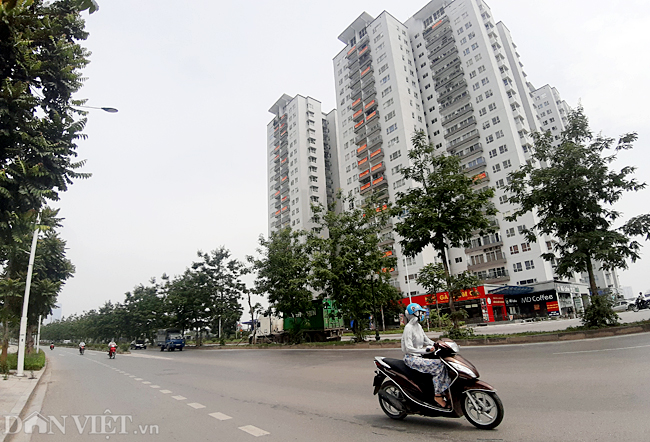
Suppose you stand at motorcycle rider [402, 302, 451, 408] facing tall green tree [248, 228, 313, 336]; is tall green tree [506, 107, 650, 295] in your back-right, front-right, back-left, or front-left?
front-right

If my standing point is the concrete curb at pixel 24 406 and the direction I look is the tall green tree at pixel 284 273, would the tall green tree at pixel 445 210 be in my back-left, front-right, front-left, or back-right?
front-right

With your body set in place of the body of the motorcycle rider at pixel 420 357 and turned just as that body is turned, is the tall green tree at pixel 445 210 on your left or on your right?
on your left

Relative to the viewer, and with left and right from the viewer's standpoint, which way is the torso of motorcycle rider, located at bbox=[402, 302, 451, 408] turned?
facing to the right of the viewer

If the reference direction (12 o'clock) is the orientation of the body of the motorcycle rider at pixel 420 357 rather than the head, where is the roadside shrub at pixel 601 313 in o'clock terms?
The roadside shrub is roughly at 10 o'clock from the motorcycle rider.

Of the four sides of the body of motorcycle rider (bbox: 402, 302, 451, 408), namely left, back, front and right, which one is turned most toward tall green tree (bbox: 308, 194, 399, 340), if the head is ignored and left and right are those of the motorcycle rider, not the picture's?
left

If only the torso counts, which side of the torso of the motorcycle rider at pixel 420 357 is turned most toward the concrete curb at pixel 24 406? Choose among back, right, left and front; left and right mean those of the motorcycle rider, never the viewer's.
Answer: back

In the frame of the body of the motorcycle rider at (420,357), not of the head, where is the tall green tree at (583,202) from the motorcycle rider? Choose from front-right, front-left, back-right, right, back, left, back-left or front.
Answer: front-left

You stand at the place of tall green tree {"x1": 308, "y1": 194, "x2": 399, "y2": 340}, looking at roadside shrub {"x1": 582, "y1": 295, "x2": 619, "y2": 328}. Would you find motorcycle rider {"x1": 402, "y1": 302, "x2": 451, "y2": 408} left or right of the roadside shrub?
right
